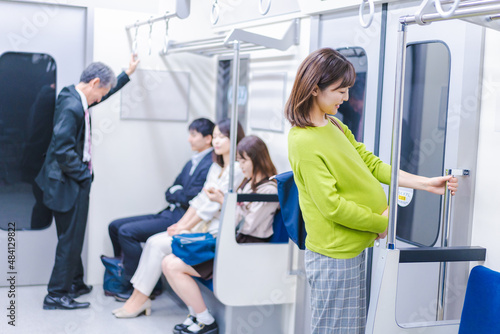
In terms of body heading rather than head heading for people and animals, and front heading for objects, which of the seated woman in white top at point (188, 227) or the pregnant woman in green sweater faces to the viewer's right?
the pregnant woman in green sweater

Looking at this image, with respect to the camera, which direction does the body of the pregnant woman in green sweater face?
to the viewer's right

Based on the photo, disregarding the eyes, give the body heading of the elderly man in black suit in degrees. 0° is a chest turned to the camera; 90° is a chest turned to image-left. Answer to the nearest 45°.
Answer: approximately 270°

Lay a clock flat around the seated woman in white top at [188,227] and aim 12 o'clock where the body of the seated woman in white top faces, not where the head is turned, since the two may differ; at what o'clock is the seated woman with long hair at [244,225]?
The seated woman with long hair is roughly at 9 o'clock from the seated woman in white top.

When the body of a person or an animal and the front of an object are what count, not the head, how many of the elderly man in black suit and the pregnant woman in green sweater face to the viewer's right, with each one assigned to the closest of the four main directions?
2

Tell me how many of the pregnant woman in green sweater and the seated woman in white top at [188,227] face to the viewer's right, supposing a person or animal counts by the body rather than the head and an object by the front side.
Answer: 1
